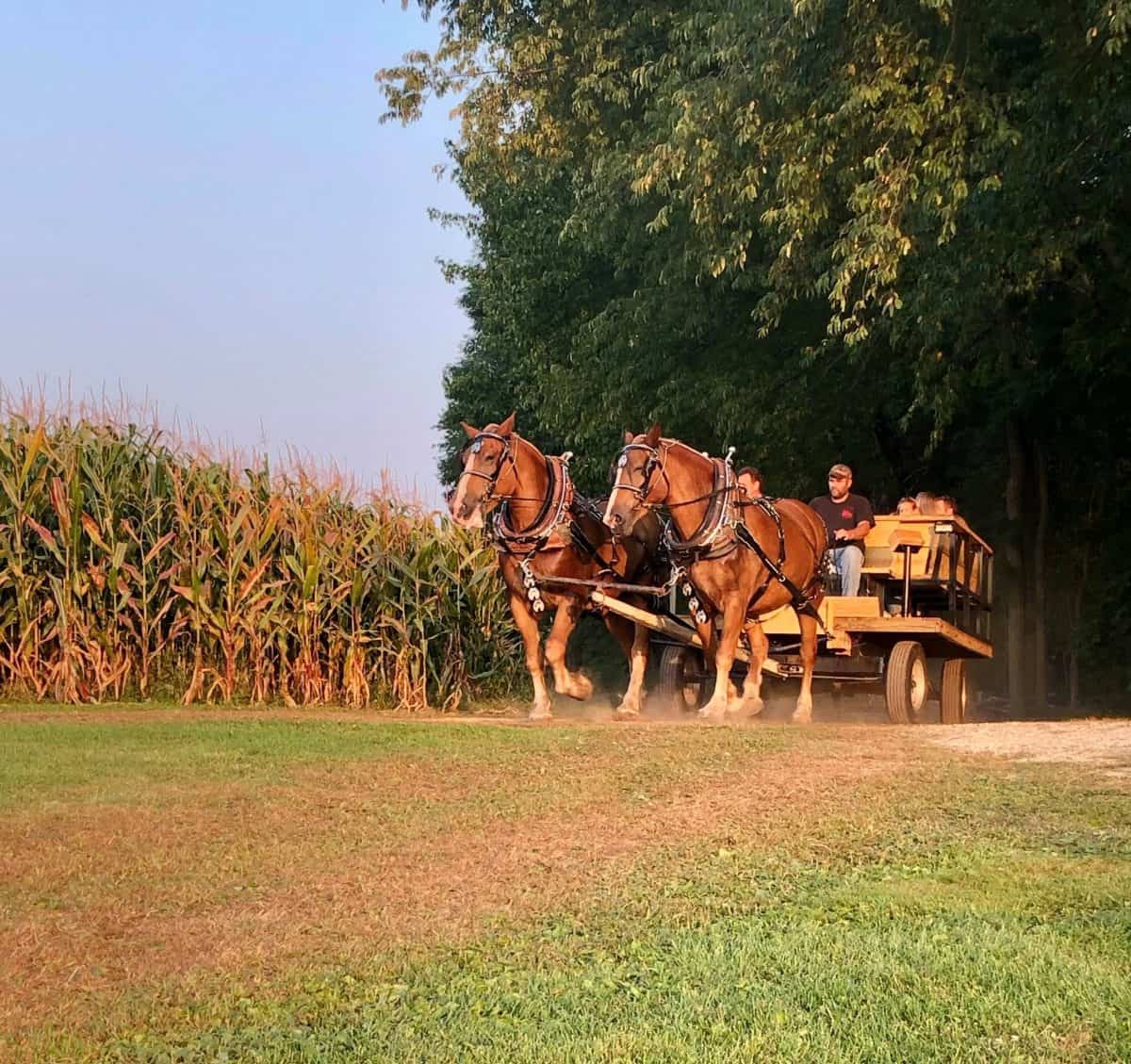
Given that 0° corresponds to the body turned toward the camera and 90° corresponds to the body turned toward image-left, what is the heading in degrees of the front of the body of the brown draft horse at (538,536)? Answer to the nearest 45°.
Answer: approximately 45°

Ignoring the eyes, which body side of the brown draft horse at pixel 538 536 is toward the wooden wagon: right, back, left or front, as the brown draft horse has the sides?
back

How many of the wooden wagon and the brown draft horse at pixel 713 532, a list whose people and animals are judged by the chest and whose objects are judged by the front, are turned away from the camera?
0

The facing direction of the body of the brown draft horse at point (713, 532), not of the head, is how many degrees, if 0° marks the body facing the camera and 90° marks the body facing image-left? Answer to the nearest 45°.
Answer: approximately 45°

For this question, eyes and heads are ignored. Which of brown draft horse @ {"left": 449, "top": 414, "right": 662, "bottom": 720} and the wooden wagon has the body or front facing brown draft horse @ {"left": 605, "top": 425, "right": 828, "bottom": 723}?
the wooden wagon

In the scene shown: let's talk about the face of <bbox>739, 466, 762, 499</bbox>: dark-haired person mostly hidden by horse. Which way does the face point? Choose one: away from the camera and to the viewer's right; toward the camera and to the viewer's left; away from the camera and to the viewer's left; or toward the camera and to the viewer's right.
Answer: toward the camera and to the viewer's left

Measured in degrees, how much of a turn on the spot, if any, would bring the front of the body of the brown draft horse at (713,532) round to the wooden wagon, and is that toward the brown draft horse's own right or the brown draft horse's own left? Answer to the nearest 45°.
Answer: approximately 180°

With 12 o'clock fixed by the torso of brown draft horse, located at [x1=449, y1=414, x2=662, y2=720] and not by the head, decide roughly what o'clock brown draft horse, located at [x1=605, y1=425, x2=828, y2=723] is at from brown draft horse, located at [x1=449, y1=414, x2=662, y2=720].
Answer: brown draft horse, located at [x1=605, y1=425, x2=828, y2=723] is roughly at 8 o'clock from brown draft horse, located at [x1=449, y1=414, x2=662, y2=720].

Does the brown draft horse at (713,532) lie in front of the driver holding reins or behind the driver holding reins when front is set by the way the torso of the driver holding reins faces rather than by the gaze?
in front

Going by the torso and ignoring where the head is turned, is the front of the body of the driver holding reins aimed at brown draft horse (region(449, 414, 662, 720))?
yes

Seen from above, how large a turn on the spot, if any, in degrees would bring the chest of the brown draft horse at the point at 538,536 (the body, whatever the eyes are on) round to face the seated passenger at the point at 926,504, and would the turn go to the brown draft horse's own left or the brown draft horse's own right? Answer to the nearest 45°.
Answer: approximately 180°
